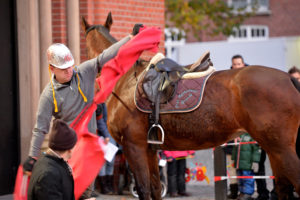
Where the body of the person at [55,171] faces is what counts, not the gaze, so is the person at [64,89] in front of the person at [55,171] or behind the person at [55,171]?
in front

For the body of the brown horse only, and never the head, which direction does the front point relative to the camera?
to the viewer's left

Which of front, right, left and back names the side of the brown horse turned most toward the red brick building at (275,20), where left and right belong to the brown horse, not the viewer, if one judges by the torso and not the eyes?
right

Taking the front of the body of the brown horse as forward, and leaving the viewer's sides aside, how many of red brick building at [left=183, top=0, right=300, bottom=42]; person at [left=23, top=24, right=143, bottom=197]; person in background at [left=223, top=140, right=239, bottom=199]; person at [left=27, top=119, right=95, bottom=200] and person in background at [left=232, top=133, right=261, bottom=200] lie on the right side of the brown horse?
3

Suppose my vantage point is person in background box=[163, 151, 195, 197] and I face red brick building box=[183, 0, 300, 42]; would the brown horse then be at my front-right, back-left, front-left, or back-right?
back-right

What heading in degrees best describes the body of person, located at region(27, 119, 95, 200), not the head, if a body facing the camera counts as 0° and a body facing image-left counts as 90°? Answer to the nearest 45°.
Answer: approximately 225°

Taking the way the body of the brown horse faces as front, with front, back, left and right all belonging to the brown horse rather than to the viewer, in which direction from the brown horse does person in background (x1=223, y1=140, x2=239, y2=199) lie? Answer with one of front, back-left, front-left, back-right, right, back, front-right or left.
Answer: right

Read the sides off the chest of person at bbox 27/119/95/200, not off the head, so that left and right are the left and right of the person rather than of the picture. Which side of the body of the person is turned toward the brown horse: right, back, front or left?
front

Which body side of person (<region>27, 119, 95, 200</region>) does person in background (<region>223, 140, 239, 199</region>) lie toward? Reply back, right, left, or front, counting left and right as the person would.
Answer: front

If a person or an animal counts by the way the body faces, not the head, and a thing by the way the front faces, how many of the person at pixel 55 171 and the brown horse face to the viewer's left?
1

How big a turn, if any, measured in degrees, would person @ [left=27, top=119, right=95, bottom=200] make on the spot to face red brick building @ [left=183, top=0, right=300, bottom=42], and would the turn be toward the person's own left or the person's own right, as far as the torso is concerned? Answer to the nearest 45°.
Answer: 0° — they already face it
